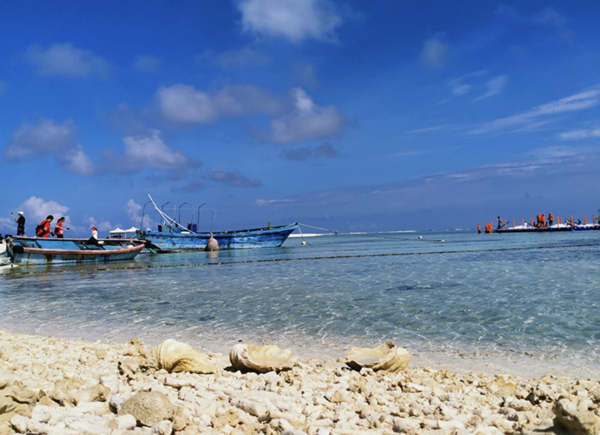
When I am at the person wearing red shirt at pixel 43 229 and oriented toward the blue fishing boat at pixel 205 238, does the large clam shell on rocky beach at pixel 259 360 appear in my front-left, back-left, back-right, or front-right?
back-right

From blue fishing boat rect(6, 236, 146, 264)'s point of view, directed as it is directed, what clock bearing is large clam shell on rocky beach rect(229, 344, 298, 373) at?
The large clam shell on rocky beach is roughly at 3 o'clock from the blue fishing boat.

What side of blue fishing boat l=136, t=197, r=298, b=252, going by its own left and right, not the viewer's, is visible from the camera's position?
right

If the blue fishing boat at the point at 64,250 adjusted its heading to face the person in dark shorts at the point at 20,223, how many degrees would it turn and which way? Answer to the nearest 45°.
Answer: approximately 180°

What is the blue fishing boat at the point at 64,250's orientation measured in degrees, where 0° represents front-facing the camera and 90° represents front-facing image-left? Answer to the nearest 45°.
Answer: approximately 270°

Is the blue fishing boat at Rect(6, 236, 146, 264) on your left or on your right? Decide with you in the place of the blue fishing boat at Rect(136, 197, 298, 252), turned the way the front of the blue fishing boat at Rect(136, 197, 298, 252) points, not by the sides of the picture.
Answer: on your right

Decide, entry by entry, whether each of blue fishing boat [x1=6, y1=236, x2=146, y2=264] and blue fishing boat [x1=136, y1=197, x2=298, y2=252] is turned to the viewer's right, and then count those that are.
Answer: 2

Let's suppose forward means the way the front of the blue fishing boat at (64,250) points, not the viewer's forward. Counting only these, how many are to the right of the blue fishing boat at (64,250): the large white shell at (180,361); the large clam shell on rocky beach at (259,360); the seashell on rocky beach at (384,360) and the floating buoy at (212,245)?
3

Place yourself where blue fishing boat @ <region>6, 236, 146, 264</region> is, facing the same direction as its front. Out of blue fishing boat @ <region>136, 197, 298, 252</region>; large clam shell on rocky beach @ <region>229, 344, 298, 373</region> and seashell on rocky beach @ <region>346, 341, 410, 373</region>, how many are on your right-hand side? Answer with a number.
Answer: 2
